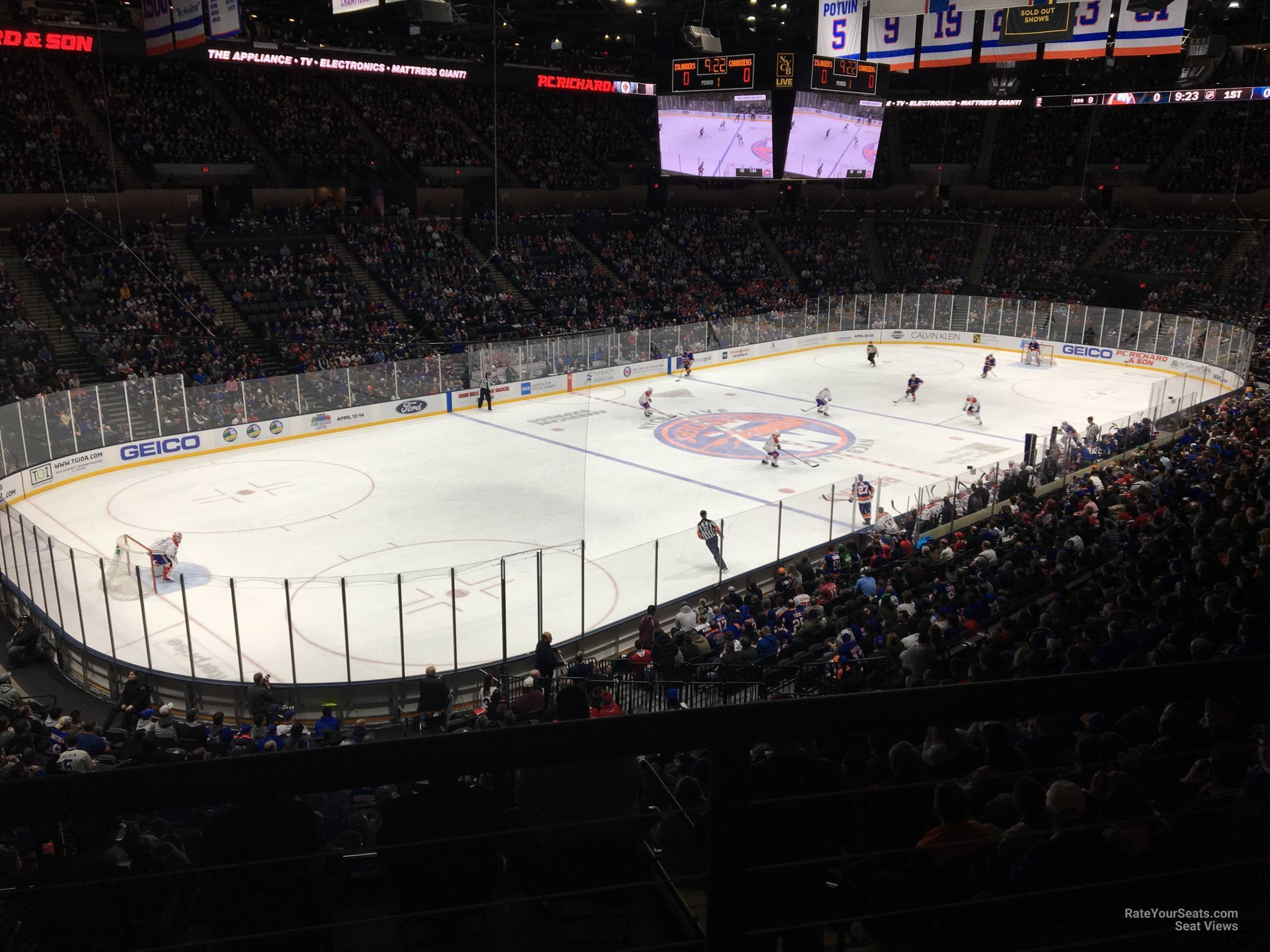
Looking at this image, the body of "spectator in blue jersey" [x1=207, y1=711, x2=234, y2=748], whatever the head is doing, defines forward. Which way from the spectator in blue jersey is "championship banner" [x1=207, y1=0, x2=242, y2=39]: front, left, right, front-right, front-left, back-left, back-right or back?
front

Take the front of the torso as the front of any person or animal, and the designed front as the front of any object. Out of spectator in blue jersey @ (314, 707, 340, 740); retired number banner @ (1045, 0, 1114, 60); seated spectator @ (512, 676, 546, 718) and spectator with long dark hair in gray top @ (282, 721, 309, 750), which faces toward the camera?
the retired number banner

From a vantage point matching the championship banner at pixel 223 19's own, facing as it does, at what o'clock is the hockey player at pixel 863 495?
The hockey player is roughly at 10 o'clock from the championship banner.

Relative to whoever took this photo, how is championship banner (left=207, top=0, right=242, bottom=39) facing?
facing the viewer

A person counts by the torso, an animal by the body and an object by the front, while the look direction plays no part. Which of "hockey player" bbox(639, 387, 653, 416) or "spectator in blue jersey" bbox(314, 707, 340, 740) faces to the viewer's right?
the hockey player

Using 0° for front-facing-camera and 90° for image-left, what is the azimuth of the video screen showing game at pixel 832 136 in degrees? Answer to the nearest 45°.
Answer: approximately 315°

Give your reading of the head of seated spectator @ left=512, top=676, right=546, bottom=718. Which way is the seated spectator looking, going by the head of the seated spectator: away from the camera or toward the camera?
away from the camera

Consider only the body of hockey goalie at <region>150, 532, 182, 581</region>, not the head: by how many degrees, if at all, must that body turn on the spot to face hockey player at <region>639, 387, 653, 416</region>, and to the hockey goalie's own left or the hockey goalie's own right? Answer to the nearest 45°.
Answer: approximately 45° to the hockey goalie's own left

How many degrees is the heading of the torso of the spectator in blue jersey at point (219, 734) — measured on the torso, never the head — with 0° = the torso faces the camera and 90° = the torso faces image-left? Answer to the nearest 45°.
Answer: approximately 180°

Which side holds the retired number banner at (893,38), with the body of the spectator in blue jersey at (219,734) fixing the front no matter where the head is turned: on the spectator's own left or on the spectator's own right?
on the spectator's own right

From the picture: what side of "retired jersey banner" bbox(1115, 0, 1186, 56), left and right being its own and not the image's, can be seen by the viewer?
front

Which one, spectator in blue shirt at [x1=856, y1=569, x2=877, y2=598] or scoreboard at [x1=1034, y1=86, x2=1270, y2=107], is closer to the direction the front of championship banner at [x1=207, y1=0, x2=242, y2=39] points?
the spectator in blue shirt

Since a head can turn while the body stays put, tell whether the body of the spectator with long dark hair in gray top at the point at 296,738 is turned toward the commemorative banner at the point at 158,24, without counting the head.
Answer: yes

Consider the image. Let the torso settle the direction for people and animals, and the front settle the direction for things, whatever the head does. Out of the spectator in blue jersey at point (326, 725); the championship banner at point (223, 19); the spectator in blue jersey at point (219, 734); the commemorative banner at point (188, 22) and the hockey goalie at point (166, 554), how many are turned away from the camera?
2

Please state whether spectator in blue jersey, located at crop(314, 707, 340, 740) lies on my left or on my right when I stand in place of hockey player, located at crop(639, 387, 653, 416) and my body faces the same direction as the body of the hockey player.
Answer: on my right

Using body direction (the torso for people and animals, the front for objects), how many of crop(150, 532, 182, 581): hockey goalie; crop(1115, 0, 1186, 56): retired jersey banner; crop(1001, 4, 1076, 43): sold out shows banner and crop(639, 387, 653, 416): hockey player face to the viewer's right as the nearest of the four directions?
2

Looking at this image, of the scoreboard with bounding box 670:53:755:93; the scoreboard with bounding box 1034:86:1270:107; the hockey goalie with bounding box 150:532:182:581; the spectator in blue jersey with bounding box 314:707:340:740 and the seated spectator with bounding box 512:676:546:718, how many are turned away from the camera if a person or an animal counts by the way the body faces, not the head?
2

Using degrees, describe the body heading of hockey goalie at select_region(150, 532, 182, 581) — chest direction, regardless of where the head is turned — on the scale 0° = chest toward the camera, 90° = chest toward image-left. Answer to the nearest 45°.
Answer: approximately 270°

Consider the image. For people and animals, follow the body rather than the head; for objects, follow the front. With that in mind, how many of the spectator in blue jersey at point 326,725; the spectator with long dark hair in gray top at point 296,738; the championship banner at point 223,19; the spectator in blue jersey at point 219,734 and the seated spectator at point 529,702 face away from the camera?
4

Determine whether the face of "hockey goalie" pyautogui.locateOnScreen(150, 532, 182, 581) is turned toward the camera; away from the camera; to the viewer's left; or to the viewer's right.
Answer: to the viewer's right

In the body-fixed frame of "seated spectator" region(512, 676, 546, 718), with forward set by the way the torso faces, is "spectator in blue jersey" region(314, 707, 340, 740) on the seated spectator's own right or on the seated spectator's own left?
on the seated spectator's own left
